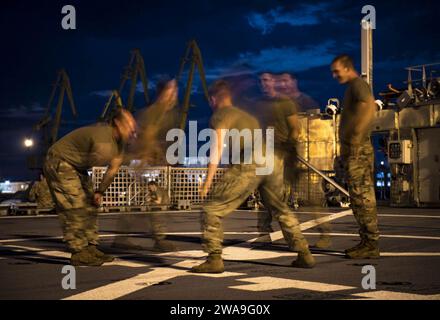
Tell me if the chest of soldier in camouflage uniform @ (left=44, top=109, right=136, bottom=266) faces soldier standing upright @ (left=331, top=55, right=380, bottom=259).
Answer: yes

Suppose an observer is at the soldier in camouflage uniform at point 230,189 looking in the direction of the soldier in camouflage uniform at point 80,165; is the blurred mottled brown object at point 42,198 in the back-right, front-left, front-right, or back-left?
front-right

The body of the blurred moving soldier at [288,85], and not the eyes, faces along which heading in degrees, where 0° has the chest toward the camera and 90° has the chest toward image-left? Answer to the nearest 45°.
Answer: approximately 45°

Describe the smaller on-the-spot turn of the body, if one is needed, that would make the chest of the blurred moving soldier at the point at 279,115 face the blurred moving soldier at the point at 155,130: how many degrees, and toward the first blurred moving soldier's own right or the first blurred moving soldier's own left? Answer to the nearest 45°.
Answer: approximately 45° to the first blurred moving soldier's own right

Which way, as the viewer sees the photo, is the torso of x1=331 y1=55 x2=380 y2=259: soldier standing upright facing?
to the viewer's left

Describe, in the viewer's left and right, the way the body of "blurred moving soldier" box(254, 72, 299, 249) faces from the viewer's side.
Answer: facing the viewer and to the left of the viewer

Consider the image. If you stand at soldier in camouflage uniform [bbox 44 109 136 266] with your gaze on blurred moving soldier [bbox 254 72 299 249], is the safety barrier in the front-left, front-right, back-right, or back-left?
front-left

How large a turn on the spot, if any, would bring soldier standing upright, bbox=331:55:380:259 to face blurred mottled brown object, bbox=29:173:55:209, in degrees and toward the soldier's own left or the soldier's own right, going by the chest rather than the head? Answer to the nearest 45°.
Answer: approximately 45° to the soldier's own right

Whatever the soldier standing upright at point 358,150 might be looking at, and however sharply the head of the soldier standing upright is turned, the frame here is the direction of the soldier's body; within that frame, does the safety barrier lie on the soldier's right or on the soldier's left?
on the soldier's right

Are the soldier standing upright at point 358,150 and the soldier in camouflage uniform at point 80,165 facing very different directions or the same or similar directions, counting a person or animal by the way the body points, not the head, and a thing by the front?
very different directions

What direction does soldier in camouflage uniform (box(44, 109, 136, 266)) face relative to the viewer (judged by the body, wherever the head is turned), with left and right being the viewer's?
facing to the right of the viewer

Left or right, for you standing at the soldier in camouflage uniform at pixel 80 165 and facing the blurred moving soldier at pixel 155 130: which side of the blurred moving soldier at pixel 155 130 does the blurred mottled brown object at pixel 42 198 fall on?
left
